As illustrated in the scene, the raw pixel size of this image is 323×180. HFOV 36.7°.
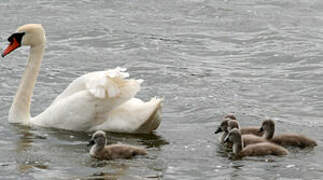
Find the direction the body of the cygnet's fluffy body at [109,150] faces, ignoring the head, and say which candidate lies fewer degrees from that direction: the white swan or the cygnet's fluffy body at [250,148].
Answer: the white swan

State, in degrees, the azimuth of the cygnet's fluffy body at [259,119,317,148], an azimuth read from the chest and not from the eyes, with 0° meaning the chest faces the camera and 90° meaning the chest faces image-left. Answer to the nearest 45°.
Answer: approximately 90°

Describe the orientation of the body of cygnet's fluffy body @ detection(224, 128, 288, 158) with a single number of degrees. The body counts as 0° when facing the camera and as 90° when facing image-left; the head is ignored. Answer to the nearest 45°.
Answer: approximately 90°

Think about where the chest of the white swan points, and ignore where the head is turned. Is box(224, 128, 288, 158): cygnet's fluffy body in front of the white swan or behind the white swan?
behind

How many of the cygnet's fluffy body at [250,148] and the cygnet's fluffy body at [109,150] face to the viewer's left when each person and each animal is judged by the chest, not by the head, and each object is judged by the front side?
2

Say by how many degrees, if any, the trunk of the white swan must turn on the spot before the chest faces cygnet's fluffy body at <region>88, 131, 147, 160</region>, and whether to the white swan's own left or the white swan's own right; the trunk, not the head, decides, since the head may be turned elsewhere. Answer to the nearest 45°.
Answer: approximately 90° to the white swan's own left

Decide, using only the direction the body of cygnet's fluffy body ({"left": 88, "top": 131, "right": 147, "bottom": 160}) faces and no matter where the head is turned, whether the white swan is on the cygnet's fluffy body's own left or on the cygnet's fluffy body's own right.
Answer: on the cygnet's fluffy body's own right

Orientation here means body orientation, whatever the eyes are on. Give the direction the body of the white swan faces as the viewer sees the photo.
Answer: to the viewer's left

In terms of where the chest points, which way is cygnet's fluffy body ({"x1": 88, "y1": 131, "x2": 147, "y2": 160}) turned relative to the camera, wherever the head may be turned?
to the viewer's left
